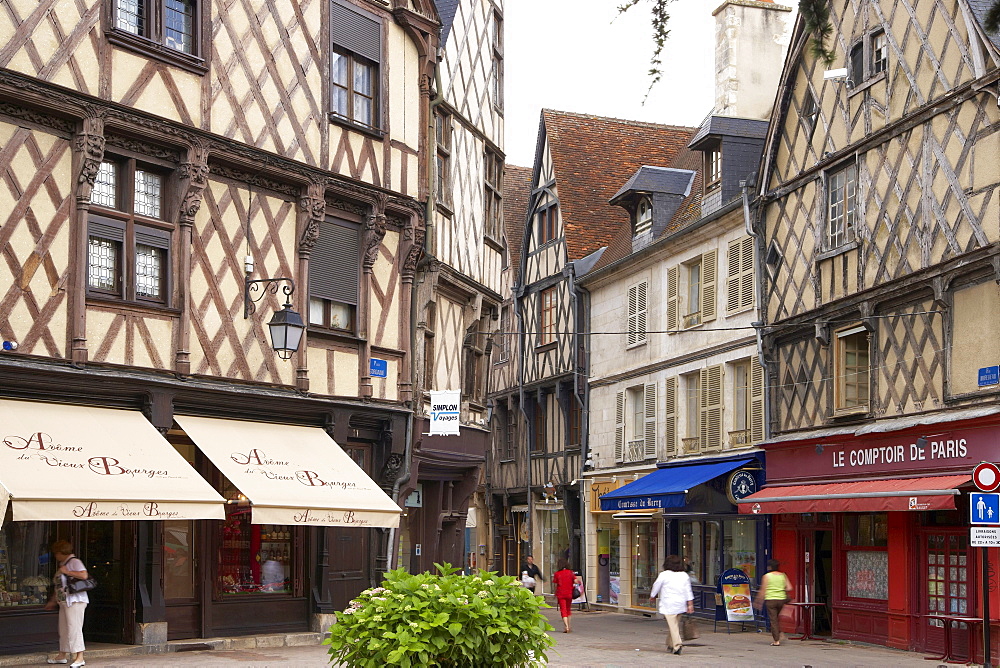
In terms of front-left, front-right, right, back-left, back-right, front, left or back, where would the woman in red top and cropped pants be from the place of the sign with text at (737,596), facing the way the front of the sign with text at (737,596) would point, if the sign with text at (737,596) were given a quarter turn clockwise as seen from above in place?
front

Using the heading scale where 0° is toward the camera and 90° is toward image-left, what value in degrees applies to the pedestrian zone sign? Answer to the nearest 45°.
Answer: approximately 0°

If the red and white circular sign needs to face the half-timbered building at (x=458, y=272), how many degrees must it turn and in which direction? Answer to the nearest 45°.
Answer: approximately 135° to its right

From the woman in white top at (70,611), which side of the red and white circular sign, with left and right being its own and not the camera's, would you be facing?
right

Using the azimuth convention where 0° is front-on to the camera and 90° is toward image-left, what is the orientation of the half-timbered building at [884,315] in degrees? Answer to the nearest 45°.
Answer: approximately 45°

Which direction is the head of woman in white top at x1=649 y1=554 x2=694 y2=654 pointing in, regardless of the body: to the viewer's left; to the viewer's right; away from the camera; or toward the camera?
away from the camera
